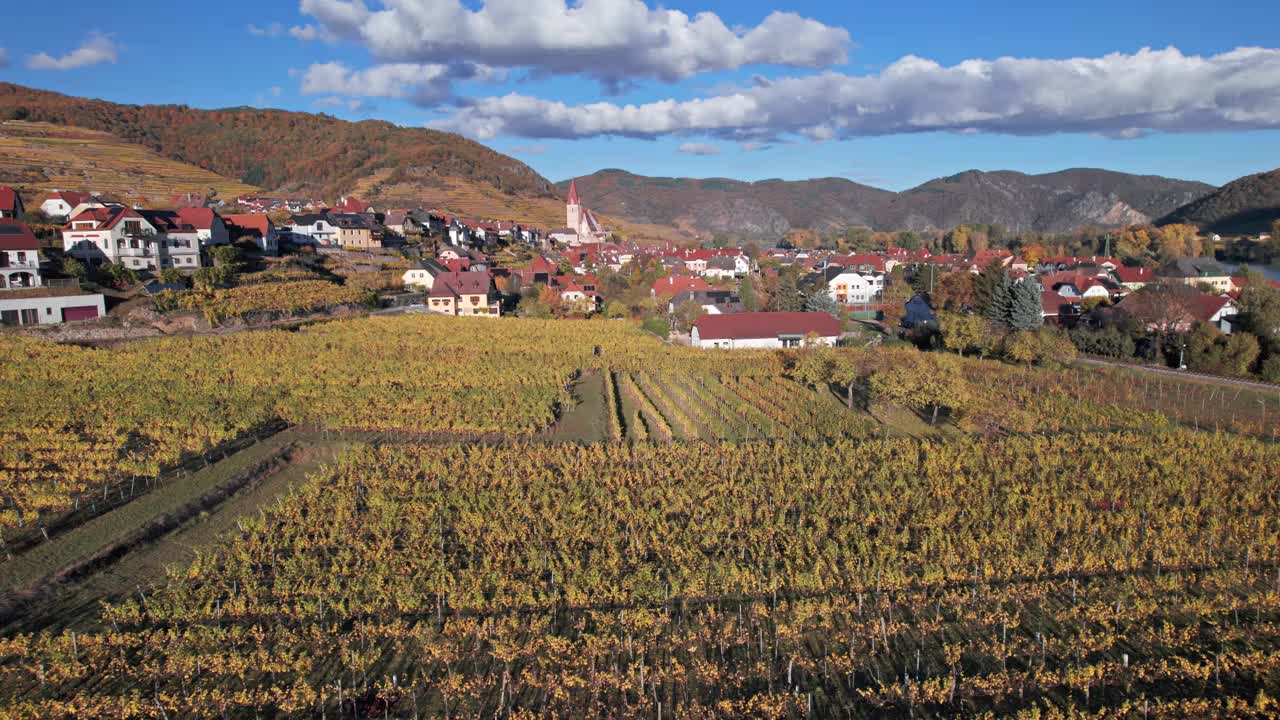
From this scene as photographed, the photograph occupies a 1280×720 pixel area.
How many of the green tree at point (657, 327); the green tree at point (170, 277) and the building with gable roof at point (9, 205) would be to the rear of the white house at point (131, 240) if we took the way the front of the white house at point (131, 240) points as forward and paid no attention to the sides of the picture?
1

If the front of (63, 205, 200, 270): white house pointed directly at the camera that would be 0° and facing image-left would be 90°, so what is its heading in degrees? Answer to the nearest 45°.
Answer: approximately 315°

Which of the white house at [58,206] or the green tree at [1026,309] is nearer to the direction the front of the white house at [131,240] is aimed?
the green tree

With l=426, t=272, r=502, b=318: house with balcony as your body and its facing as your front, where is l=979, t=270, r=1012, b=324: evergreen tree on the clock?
The evergreen tree is roughly at 10 o'clock from the house with balcony.

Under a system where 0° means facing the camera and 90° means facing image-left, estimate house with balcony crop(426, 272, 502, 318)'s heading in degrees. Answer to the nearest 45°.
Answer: approximately 0°

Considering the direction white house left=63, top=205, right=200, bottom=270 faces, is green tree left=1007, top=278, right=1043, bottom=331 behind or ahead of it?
ahead

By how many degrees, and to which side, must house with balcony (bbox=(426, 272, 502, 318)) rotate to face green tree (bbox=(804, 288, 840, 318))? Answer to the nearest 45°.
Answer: approximately 90° to its left

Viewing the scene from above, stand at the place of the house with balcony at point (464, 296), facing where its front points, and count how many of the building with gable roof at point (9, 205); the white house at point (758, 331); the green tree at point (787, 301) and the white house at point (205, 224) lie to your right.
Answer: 2

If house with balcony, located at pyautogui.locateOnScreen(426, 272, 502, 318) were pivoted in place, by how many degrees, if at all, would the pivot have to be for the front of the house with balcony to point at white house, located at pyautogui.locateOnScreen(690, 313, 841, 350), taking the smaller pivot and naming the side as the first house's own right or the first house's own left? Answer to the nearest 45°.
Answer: approximately 45° to the first house's own left

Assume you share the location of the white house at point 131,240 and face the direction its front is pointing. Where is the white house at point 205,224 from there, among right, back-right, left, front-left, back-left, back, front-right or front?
left

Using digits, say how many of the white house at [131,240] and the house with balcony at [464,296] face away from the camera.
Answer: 0

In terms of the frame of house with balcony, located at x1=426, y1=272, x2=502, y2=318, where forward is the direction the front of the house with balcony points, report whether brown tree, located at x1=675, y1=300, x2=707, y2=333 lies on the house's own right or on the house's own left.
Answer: on the house's own left

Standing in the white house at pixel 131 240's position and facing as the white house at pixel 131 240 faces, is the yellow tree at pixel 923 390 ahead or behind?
ahead
